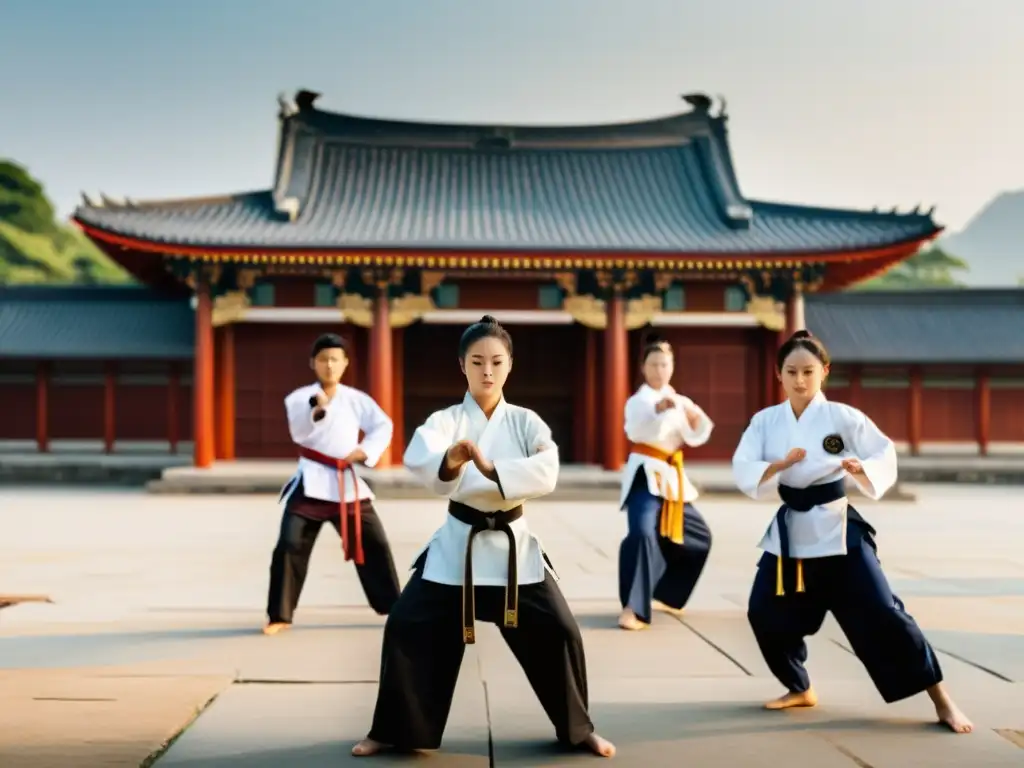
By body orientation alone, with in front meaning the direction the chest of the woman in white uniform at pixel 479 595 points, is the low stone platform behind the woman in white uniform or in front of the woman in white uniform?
behind

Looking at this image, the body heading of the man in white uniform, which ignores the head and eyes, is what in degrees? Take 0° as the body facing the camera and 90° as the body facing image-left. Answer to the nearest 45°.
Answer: approximately 0°

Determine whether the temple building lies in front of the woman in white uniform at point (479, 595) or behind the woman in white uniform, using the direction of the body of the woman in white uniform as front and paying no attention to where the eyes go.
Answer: behind

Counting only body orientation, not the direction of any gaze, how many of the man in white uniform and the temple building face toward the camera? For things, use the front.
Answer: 2

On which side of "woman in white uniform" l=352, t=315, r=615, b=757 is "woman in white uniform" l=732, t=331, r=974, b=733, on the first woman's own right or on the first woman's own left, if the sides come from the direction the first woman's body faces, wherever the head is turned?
on the first woman's own left

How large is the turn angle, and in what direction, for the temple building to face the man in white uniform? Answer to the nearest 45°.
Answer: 0° — it already faces them
